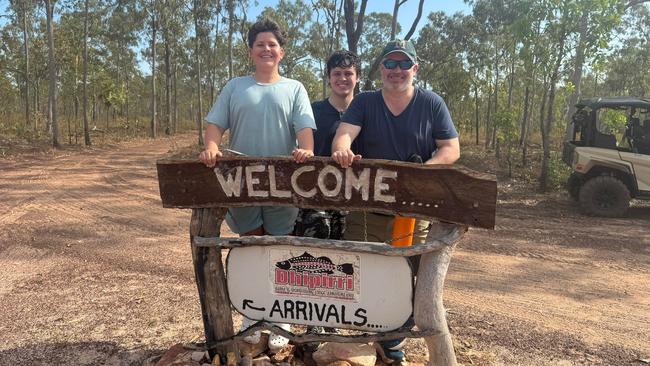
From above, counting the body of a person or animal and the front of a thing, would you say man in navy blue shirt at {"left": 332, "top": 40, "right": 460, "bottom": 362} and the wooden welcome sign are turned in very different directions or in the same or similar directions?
same or similar directions

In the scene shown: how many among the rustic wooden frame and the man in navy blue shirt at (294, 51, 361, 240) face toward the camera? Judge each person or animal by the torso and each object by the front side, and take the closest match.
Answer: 2

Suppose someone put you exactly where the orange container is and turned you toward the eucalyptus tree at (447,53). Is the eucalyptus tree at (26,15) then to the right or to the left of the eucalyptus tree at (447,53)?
left

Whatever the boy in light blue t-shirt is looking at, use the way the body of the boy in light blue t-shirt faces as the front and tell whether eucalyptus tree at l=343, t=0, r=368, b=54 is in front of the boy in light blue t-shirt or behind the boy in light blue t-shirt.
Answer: behind

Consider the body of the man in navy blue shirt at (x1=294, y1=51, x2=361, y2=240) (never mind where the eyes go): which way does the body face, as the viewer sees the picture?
toward the camera

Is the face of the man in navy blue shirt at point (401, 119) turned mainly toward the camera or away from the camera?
toward the camera

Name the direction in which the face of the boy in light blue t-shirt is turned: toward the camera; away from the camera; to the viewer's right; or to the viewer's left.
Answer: toward the camera

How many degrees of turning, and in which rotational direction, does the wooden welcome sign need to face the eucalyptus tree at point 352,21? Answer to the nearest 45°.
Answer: approximately 180°

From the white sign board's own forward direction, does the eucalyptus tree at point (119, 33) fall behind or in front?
behind

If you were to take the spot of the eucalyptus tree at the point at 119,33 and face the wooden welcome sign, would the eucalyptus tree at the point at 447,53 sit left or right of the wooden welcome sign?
left

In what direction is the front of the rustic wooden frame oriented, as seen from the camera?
facing the viewer

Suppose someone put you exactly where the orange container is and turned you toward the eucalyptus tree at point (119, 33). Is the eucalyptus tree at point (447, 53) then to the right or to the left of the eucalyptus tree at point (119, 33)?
right

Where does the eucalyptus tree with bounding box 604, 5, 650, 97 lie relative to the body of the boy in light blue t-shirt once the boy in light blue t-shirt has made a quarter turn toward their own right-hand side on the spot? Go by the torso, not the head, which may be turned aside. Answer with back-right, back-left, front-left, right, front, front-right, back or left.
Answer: back-right

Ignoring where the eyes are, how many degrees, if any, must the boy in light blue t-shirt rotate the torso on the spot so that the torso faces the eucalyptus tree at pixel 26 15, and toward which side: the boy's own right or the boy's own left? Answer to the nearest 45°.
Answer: approximately 135° to the boy's own right

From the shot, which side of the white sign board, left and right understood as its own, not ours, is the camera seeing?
front

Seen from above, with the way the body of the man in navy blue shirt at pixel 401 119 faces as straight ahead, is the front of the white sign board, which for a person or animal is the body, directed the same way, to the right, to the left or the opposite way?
the same way

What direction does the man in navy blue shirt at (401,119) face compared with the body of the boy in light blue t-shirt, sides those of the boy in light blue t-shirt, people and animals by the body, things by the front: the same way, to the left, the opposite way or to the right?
the same way

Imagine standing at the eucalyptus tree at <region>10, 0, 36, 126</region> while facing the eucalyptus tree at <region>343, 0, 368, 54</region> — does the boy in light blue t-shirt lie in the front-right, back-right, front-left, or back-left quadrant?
front-right
